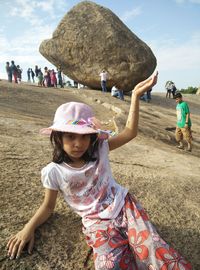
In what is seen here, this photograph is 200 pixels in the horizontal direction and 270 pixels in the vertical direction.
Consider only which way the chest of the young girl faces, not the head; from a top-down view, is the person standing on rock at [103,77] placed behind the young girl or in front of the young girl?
behind

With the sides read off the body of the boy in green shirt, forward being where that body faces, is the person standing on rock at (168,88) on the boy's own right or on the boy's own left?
on the boy's own right

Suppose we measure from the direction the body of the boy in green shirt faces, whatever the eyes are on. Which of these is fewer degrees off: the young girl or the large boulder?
the young girl

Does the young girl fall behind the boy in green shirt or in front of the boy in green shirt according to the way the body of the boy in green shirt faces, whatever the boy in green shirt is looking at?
in front

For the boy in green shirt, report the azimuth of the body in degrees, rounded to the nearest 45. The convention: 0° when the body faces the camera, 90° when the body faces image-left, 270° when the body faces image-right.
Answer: approximately 45°

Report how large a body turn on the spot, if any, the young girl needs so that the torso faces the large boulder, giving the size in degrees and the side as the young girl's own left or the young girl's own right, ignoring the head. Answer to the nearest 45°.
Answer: approximately 180°

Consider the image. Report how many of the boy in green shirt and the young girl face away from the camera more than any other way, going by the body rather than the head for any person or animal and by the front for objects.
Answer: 0

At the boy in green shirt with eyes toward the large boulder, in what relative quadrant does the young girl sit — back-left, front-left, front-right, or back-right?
back-left
